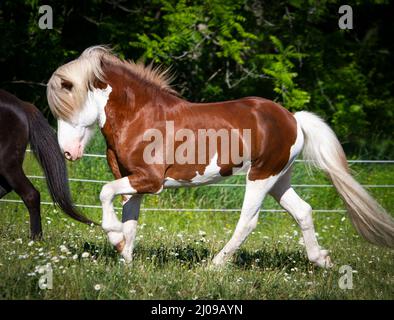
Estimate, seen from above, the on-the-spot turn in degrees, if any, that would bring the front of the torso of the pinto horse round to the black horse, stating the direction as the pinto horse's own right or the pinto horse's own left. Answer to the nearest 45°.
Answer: approximately 45° to the pinto horse's own right

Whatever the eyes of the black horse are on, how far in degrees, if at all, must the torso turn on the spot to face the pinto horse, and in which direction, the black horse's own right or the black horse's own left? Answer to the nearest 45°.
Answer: approximately 135° to the black horse's own left

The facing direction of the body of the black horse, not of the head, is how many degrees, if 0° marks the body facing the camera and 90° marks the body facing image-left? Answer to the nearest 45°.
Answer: approximately 90°

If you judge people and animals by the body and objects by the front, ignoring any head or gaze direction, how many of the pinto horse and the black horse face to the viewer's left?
2

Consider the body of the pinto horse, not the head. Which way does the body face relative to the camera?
to the viewer's left

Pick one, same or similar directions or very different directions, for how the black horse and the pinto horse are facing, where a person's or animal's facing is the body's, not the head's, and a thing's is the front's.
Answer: same or similar directions
